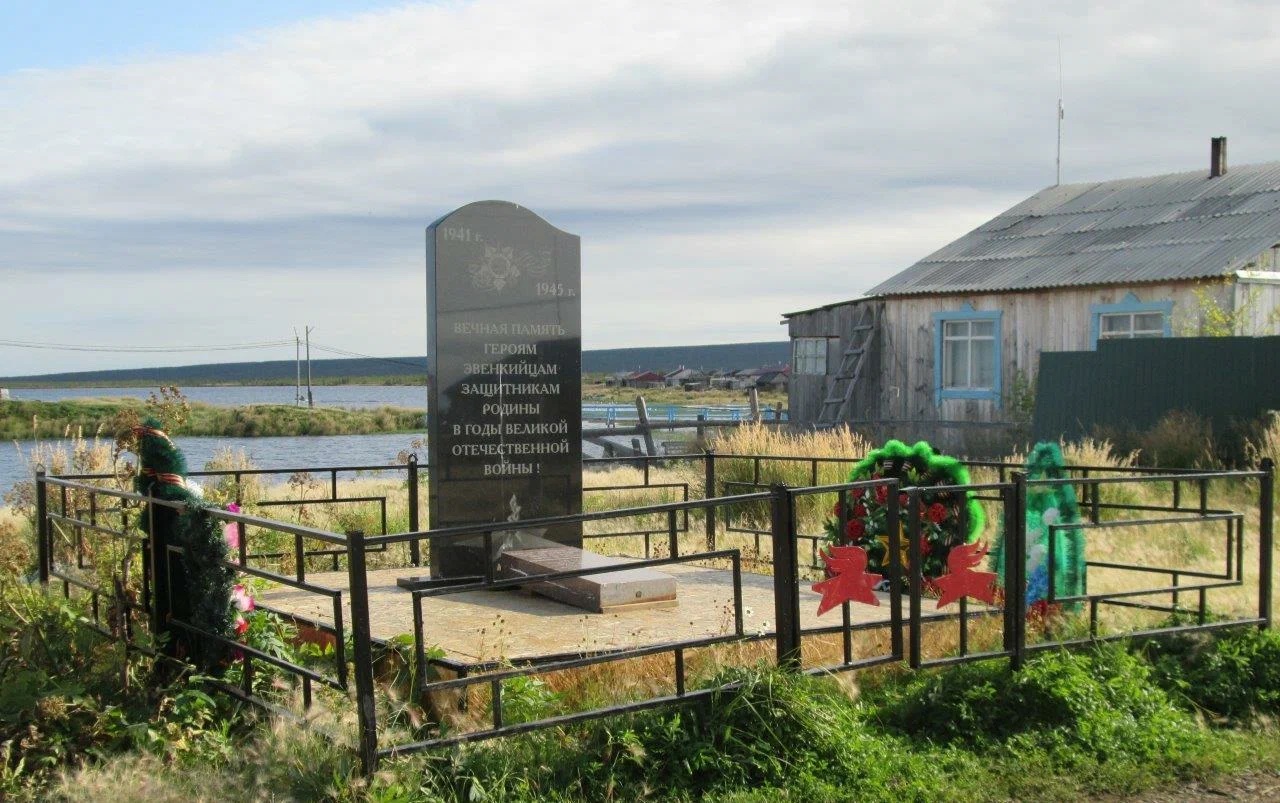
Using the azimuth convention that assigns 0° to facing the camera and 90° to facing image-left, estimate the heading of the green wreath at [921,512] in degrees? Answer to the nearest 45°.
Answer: approximately 0°

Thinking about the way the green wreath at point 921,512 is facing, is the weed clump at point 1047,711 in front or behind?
in front

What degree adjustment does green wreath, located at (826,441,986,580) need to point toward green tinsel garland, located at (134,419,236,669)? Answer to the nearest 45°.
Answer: approximately 45° to its right

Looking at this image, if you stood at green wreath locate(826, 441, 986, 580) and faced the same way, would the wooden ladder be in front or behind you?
behind

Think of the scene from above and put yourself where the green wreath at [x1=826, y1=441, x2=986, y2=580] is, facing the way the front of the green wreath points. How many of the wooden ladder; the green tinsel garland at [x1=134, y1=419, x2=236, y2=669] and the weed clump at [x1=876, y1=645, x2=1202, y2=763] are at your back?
1

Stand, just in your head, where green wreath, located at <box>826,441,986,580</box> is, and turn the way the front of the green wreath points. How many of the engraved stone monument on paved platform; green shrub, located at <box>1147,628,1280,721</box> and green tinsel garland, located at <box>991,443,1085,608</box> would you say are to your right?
1

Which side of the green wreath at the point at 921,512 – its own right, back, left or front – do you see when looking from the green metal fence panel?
back

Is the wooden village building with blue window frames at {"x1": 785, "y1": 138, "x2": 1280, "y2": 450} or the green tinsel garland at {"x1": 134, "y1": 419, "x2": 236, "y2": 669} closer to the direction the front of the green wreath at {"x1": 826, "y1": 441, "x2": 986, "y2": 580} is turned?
the green tinsel garland

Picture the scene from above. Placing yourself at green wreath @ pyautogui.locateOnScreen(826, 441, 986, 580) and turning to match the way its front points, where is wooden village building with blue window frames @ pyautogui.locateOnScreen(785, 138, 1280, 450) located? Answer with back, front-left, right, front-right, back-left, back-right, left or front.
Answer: back

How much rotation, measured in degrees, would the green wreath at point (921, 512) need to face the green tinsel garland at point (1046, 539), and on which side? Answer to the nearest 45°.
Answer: approximately 90° to its left

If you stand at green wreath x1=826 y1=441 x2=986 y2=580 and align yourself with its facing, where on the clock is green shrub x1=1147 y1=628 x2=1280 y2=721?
The green shrub is roughly at 10 o'clock from the green wreath.
